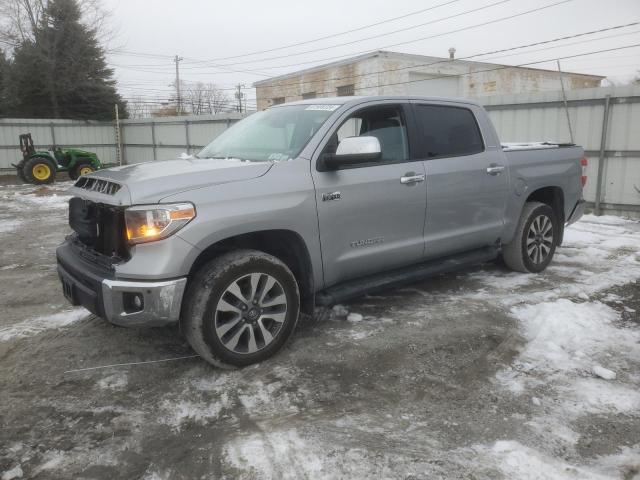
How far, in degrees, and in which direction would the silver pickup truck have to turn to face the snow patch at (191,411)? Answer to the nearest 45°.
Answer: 0° — it already faces it

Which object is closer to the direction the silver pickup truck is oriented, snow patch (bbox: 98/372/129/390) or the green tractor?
the snow patch

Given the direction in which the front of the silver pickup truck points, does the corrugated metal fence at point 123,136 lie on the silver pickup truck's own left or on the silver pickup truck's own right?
on the silver pickup truck's own right

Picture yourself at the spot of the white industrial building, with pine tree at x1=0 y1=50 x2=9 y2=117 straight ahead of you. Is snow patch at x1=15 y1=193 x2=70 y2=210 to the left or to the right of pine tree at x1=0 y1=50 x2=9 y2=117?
left

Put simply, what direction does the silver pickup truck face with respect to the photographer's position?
facing the viewer and to the left of the viewer

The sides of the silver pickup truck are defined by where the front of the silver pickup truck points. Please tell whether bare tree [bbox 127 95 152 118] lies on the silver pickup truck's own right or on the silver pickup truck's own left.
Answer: on the silver pickup truck's own right

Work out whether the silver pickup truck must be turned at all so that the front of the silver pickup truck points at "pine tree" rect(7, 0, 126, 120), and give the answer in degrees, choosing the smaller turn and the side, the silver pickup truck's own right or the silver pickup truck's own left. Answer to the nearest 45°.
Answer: approximately 90° to the silver pickup truck's own right

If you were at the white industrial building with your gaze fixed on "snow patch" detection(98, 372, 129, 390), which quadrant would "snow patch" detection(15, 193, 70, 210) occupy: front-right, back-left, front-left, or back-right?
front-right

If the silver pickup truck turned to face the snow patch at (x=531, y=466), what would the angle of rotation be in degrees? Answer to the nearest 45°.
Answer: approximately 90° to its left

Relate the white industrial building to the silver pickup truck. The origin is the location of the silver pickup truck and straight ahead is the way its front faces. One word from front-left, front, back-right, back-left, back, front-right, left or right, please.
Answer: back-right

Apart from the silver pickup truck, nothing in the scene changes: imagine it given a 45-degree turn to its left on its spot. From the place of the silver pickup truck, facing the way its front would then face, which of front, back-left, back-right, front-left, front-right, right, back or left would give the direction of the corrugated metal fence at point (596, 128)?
back-left

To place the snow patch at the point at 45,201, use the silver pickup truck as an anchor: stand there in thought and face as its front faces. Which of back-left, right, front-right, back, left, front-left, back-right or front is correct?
right

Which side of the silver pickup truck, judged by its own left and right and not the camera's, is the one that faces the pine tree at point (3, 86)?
right
